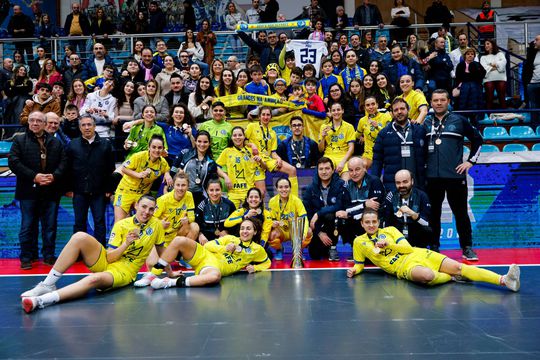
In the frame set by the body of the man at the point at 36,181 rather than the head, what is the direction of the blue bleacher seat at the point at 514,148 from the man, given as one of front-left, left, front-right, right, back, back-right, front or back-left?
left

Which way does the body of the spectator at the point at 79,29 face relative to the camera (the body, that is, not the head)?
toward the camera

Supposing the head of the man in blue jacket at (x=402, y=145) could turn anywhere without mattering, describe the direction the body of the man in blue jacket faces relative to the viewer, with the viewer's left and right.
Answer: facing the viewer

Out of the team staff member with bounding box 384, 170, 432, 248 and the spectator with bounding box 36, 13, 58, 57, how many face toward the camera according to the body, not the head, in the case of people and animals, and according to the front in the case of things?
2

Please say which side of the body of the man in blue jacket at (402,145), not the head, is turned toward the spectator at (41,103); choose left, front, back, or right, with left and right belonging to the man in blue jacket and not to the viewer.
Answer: right

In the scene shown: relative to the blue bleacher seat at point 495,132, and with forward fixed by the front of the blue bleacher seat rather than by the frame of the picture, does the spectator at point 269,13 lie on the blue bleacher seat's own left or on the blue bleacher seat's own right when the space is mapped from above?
on the blue bleacher seat's own right

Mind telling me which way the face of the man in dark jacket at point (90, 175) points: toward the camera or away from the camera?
toward the camera

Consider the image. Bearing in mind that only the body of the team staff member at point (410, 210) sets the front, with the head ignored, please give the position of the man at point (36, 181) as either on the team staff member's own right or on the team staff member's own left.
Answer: on the team staff member's own right

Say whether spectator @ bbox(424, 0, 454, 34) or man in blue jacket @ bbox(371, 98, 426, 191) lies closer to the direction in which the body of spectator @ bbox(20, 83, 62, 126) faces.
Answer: the man in blue jacket

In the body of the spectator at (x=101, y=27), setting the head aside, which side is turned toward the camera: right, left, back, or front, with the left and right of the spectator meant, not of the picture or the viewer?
front

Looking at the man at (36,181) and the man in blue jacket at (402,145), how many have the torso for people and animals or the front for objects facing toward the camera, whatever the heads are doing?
2

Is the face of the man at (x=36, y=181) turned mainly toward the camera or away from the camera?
toward the camera

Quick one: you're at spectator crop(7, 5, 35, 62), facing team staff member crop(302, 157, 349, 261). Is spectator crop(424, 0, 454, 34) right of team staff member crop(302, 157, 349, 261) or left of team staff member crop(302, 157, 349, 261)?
left

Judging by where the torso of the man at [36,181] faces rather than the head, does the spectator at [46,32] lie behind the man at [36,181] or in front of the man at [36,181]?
behind

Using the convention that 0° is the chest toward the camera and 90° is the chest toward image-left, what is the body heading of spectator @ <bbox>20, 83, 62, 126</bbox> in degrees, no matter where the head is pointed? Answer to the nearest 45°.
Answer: approximately 0°
